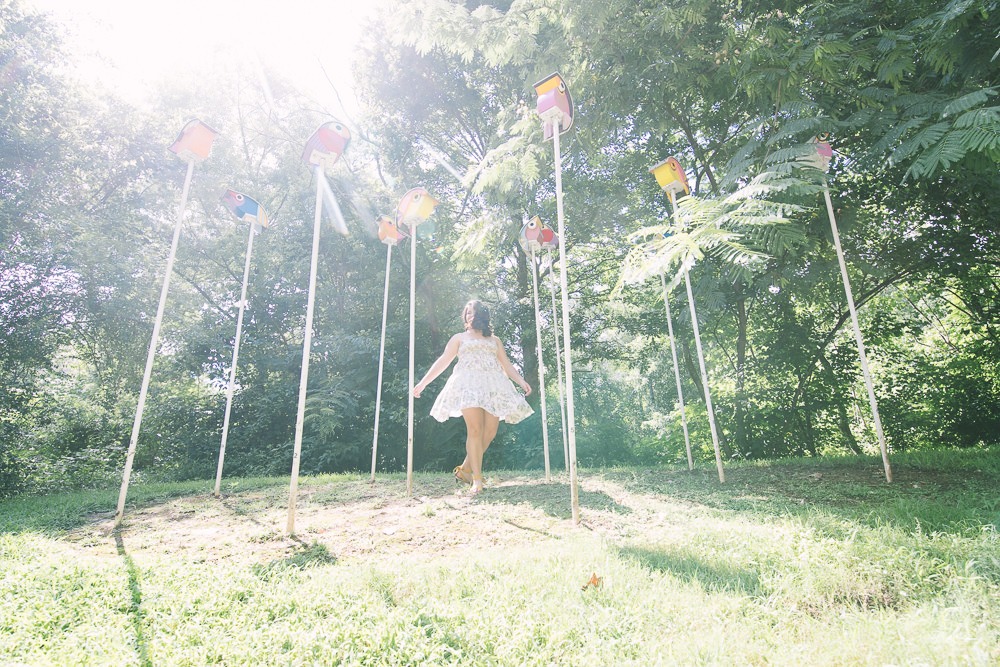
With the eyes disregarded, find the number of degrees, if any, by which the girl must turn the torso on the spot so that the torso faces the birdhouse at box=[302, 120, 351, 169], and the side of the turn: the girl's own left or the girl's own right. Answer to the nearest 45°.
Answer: approximately 45° to the girl's own right

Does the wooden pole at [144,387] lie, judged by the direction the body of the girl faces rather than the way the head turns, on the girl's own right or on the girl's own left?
on the girl's own right

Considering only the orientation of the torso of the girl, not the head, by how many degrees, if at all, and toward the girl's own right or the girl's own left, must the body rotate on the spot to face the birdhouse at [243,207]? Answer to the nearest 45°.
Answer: approximately 90° to the girl's own right

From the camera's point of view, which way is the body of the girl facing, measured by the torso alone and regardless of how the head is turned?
toward the camera

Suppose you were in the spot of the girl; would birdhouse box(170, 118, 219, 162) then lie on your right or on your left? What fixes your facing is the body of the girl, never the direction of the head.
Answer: on your right

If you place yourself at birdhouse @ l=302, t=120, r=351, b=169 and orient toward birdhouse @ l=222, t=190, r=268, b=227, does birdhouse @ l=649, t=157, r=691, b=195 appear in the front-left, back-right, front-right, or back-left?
back-right
